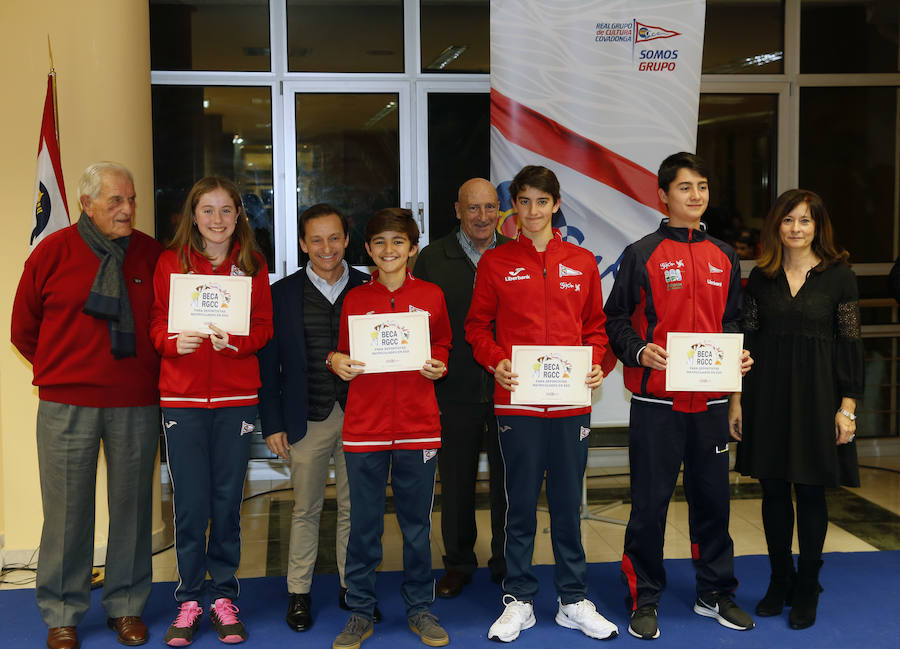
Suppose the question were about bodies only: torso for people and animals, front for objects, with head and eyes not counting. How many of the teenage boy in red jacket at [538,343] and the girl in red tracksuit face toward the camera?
2

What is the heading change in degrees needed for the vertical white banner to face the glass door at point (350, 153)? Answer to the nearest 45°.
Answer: approximately 135° to its right

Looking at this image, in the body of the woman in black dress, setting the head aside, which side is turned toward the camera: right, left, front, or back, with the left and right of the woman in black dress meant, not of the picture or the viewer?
front

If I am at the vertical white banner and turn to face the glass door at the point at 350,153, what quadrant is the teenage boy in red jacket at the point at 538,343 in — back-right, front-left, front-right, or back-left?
back-left

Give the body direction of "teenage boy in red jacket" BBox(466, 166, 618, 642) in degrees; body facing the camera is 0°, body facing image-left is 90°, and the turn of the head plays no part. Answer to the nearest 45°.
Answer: approximately 0°

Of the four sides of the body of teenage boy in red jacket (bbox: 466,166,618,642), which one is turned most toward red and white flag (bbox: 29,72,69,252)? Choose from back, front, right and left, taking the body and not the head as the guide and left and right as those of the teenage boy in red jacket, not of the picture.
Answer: right

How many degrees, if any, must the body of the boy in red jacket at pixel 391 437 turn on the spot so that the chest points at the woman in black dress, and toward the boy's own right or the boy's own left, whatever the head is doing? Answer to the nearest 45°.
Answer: approximately 90° to the boy's own left

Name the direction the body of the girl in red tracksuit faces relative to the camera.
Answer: toward the camera

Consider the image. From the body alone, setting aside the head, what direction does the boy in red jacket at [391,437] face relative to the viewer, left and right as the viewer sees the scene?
facing the viewer

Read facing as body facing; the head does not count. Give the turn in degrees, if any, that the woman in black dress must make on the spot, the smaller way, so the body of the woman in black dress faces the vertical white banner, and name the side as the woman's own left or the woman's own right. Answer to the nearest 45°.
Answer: approximately 135° to the woman's own right

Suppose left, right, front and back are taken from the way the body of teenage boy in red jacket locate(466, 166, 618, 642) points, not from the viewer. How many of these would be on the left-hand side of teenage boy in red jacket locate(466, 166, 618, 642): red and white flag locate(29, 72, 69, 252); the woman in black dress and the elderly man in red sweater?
1
